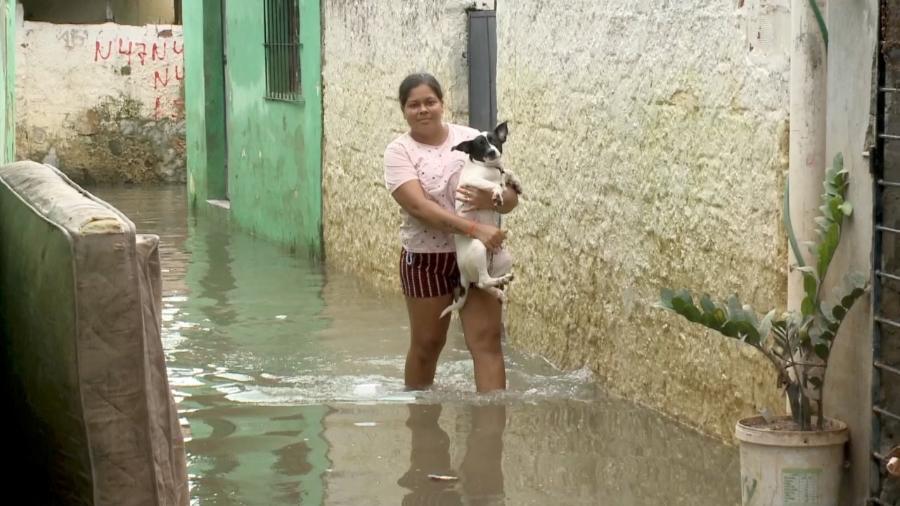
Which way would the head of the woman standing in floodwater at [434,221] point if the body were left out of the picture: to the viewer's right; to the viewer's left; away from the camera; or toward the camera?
toward the camera

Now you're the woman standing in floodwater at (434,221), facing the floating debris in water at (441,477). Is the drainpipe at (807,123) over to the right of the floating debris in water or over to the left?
left

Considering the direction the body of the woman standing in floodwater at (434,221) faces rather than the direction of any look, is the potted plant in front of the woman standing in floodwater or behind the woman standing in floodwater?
in front

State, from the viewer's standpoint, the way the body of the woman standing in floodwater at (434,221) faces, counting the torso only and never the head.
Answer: toward the camera

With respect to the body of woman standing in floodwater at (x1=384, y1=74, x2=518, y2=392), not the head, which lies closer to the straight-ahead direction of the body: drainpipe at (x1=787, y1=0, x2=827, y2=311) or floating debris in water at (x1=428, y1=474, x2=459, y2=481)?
the floating debris in water

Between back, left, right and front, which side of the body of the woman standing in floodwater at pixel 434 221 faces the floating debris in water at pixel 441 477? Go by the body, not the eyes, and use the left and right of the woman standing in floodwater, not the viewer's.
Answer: front

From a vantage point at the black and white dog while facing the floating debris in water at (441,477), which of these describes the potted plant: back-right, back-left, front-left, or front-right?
front-left
